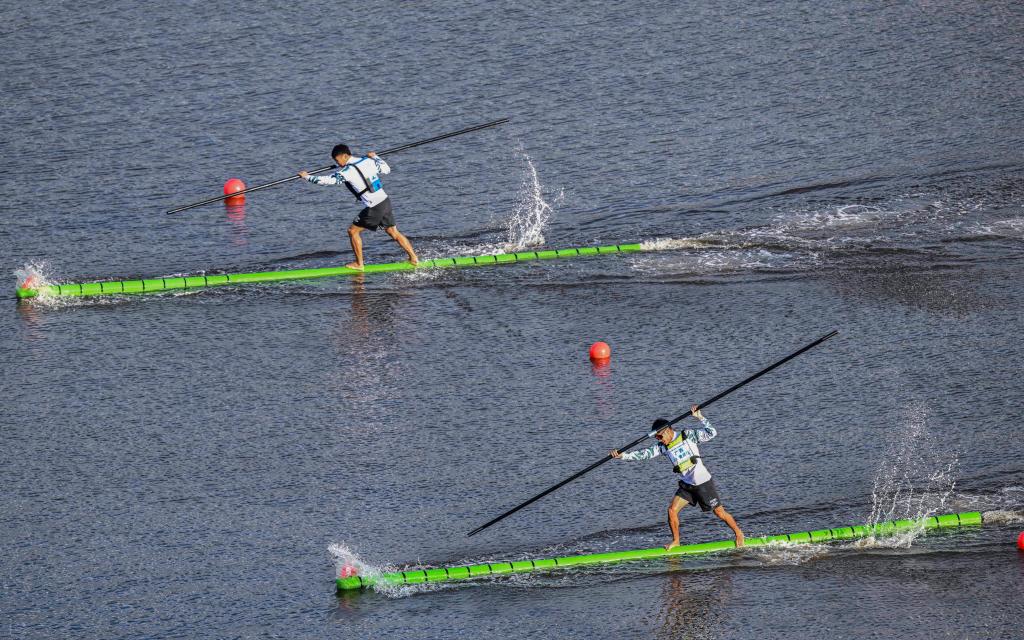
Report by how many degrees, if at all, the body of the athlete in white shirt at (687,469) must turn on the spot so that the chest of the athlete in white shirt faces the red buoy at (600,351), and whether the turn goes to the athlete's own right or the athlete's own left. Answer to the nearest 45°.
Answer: approximately 135° to the athlete's own right

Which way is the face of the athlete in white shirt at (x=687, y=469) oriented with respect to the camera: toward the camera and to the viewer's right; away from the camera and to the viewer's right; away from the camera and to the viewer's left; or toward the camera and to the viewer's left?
toward the camera and to the viewer's left

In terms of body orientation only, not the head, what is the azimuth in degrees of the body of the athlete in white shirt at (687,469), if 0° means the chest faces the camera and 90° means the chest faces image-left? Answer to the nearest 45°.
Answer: approximately 45°

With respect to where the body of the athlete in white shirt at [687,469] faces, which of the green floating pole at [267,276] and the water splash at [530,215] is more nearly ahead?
the green floating pole

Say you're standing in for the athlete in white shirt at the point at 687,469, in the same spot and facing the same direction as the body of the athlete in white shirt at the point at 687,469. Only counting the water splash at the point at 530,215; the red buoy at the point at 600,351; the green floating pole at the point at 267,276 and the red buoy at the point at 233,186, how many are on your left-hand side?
0

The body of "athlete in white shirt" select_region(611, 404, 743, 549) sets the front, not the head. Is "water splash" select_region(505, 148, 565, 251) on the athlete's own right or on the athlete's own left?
on the athlete's own right

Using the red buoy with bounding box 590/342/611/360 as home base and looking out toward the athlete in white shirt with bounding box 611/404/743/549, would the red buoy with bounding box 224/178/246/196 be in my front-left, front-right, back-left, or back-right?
back-right

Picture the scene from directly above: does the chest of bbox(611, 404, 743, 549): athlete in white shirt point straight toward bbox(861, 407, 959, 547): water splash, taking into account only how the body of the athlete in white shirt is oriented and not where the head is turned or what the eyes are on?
no

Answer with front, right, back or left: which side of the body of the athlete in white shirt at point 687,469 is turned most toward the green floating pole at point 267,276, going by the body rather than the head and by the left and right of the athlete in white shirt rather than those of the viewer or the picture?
right

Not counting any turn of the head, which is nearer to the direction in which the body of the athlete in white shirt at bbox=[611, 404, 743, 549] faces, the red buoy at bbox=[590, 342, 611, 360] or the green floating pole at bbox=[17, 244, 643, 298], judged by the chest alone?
the green floating pole

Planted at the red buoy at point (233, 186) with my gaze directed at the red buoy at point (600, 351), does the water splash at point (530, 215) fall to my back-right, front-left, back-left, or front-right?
front-left

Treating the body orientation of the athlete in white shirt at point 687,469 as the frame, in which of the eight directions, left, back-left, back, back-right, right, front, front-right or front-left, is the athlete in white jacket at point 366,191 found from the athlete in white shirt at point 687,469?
right

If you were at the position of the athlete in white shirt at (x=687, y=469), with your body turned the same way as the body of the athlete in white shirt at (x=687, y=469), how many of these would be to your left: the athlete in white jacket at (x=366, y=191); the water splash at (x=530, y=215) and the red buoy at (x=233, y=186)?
0
